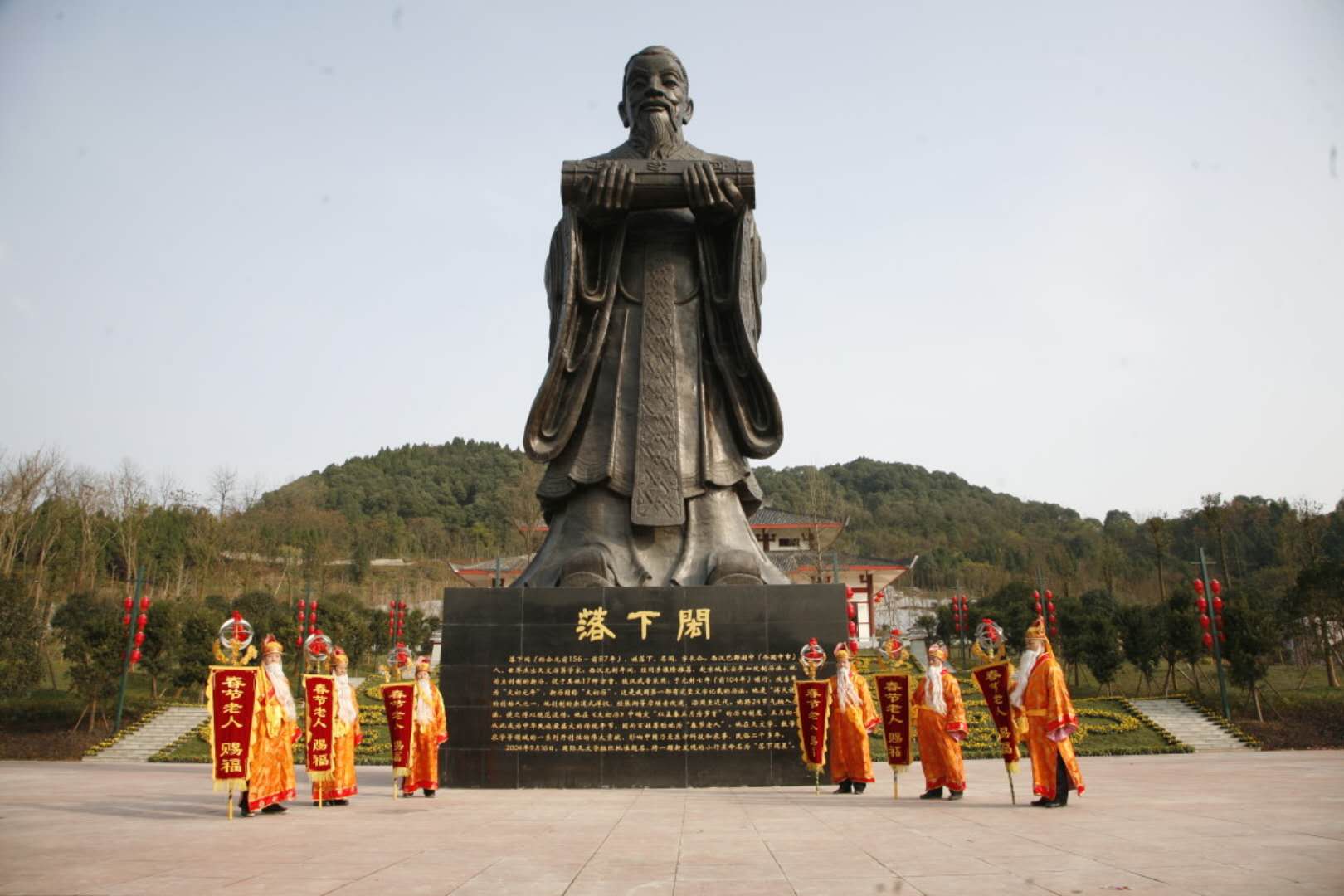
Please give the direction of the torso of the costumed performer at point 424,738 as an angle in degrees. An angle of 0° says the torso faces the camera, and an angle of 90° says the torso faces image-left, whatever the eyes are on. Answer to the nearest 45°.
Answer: approximately 0°

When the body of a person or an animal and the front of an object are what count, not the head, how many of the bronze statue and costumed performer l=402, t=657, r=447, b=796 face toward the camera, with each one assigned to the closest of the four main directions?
2

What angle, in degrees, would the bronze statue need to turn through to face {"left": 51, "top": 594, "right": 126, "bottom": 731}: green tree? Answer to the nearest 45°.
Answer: approximately 135° to its right

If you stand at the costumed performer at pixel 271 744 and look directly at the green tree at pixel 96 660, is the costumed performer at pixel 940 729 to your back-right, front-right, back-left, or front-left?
back-right

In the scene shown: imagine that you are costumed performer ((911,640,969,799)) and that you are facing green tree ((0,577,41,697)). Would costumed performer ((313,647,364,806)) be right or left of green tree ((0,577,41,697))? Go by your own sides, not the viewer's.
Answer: left

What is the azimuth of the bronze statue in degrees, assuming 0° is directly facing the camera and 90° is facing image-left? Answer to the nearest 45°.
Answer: approximately 0°

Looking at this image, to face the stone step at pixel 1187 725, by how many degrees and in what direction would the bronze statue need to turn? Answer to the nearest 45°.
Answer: approximately 135° to its left

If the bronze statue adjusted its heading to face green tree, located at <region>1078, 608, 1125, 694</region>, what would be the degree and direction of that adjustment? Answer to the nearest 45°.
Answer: approximately 135° to its left
